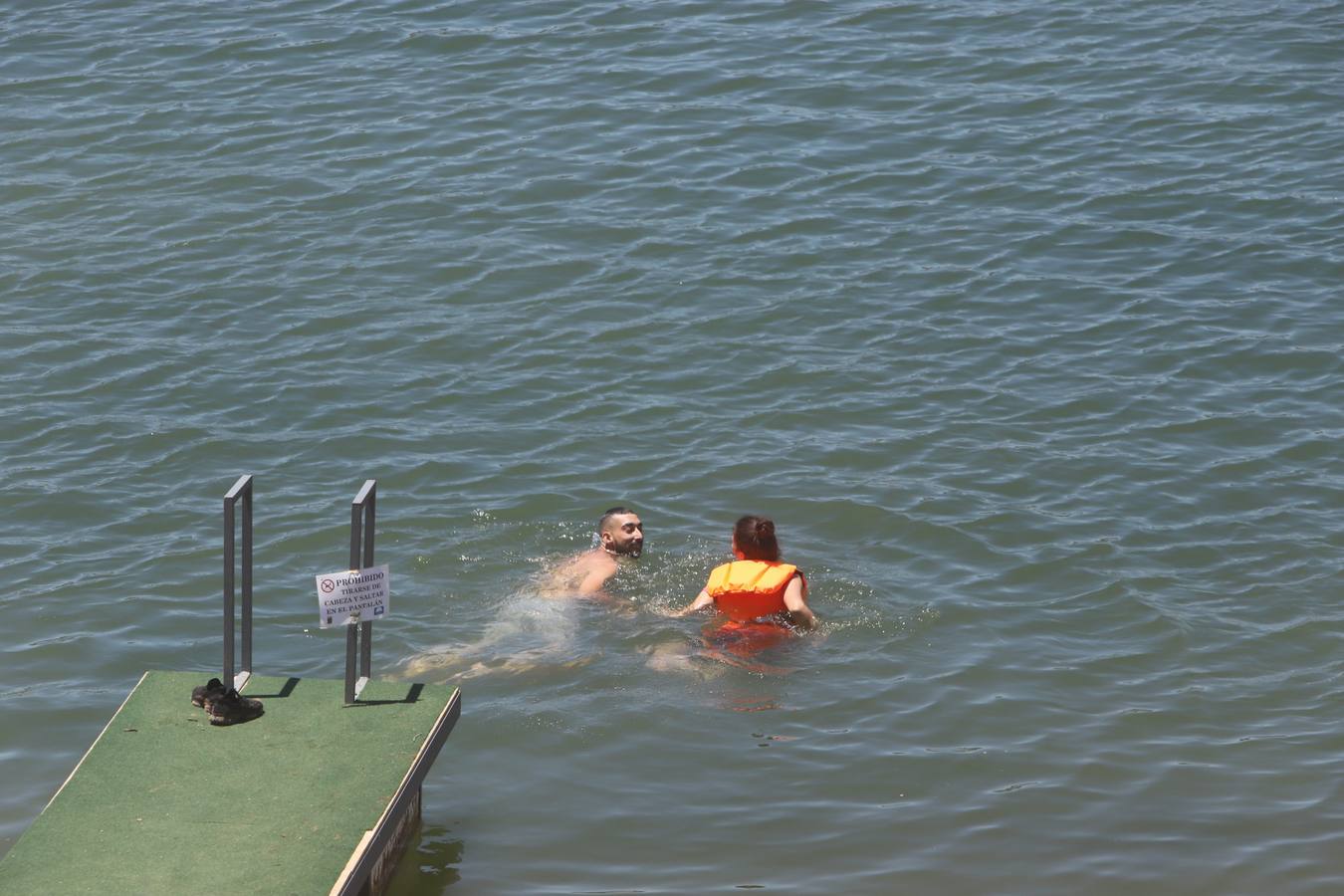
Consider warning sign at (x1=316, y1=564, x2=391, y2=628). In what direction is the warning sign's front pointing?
toward the camera

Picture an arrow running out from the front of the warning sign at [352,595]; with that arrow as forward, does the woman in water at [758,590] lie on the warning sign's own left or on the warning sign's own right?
on the warning sign's own left

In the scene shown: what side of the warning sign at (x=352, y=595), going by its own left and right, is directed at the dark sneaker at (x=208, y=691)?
right

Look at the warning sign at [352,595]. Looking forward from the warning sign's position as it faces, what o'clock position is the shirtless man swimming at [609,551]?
The shirtless man swimming is roughly at 7 o'clock from the warning sign.

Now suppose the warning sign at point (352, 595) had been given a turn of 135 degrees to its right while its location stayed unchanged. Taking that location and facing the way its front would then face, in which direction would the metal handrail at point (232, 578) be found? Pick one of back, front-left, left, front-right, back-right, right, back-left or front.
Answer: front
